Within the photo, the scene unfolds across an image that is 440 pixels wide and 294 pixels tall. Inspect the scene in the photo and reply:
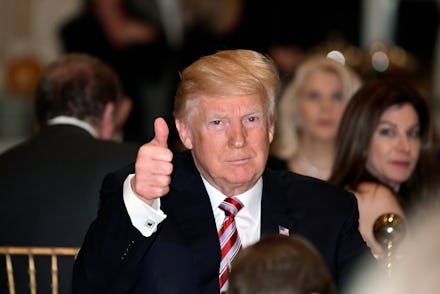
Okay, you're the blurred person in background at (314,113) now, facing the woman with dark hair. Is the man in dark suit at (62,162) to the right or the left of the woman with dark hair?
right

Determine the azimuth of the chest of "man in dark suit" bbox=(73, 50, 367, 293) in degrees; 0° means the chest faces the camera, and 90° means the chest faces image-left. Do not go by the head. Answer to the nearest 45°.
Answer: approximately 0°

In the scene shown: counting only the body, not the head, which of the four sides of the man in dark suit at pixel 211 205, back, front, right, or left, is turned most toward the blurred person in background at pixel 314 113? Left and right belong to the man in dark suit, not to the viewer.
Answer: back

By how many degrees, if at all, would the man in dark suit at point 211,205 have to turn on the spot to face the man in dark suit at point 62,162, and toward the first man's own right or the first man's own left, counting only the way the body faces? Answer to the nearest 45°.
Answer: approximately 135° to the first man's own right

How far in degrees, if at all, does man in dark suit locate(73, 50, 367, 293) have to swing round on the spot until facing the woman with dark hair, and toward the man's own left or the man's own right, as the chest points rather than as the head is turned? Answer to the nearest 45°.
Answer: approximately 135° to the man's own left
